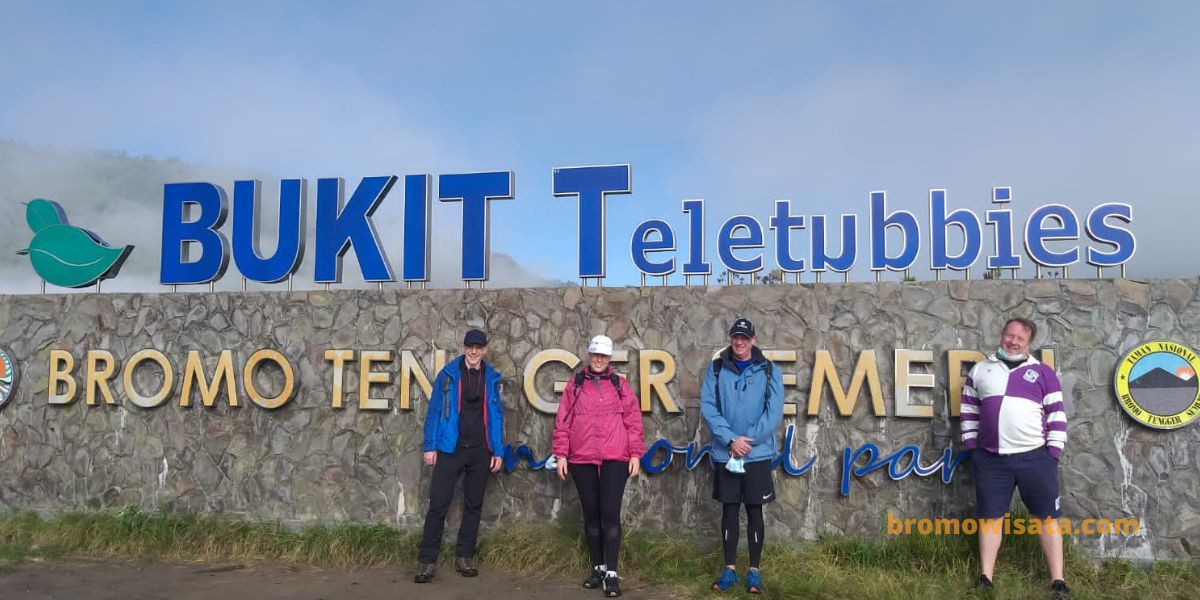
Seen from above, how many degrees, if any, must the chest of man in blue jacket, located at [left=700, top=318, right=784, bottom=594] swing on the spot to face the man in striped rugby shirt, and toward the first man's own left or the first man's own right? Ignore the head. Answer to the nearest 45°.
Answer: approximately 90° to the first man's own left

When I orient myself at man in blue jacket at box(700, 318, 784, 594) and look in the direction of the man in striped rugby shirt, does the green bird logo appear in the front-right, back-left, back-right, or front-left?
back-left

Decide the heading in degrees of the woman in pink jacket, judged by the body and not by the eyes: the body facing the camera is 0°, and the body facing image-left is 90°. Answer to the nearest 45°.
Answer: approximately 0°

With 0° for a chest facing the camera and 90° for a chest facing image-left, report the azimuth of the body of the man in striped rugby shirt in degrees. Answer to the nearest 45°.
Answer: approximately 0°

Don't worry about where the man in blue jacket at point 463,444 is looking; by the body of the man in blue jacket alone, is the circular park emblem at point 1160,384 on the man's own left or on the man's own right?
on the man's own left

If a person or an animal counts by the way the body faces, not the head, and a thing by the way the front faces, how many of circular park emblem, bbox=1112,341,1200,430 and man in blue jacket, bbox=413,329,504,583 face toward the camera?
2

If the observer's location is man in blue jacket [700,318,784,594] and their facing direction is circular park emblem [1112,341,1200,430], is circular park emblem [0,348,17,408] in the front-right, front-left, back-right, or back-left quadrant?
back-left

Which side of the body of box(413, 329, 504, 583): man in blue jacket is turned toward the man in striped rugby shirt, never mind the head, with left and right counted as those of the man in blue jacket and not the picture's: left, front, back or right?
left
